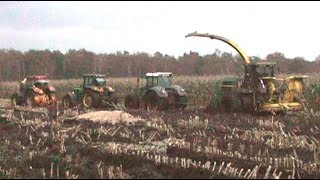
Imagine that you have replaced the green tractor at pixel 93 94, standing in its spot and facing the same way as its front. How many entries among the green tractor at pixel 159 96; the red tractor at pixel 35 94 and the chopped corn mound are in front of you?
1

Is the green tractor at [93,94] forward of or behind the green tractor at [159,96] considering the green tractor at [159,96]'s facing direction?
forward
